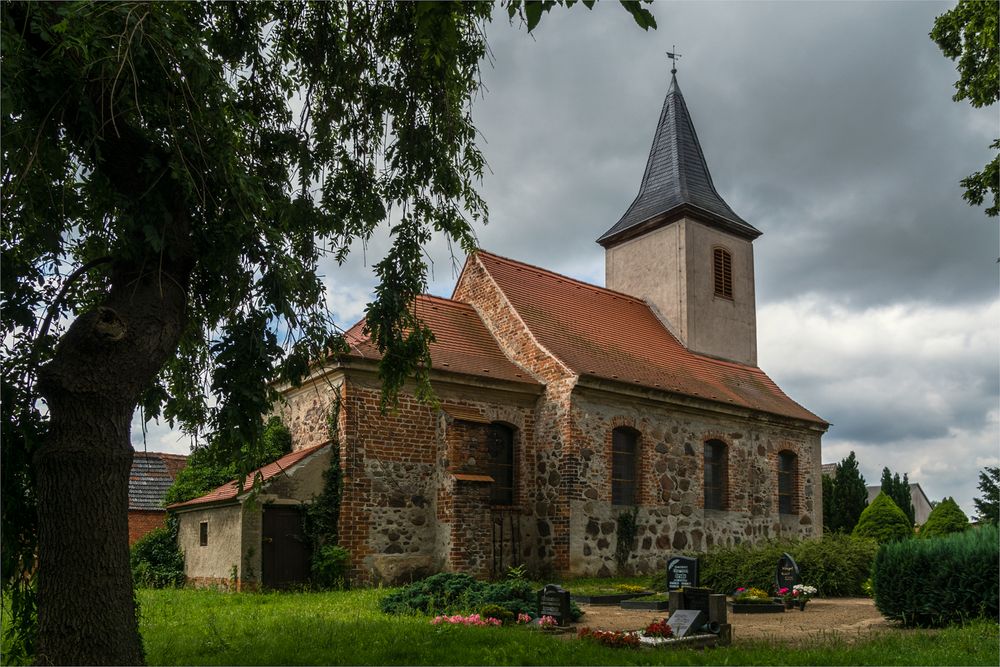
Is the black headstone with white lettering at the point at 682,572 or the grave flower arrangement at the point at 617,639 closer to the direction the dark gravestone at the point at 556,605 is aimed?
the grave flower arrangement

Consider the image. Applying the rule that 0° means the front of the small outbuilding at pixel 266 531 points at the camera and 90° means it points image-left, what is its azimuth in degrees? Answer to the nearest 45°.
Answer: approximately 315°

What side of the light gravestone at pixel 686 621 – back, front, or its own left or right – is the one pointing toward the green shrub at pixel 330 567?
right

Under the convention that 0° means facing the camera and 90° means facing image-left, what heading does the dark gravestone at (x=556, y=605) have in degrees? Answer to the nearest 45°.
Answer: approximately 45°
